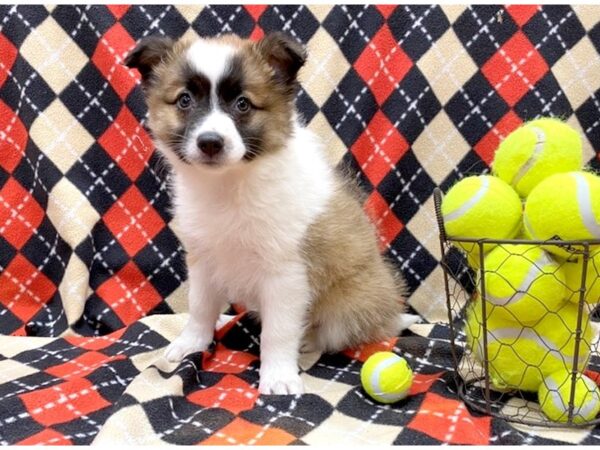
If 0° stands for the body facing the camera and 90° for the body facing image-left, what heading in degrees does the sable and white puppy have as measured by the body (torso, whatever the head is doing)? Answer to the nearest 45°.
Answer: approximately 45°

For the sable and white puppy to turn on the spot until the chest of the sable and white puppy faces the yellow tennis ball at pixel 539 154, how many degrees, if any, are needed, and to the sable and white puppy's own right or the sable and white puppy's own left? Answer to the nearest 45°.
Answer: approximately 90° to the sable and white puppy's own left

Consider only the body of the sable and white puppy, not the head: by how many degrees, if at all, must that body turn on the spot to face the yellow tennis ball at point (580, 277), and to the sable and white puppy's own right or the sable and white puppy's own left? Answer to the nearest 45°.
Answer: approximately 90° to the sable and white puppy's own left

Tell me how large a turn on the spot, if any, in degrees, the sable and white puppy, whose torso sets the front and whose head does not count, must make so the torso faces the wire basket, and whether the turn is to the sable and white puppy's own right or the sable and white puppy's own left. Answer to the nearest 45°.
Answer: approximately 90° to the sable and white puppy's own left

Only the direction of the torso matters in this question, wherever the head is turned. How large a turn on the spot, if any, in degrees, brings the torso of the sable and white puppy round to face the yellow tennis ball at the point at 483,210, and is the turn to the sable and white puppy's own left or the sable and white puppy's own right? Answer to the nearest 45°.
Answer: approximately 90° to the sable and white puppy's own left

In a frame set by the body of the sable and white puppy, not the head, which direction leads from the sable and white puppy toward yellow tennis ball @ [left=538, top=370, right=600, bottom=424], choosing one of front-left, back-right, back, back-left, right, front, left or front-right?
left

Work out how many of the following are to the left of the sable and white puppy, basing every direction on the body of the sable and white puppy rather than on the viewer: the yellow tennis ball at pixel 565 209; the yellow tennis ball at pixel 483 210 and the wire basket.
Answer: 3

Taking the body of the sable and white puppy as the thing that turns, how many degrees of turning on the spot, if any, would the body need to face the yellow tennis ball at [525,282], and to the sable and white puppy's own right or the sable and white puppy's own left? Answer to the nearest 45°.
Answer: approximately 90° to the sable and white puppy's own left

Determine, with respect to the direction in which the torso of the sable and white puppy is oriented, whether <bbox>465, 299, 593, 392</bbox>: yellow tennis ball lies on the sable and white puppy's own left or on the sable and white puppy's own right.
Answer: on the sable and white puppy's own left

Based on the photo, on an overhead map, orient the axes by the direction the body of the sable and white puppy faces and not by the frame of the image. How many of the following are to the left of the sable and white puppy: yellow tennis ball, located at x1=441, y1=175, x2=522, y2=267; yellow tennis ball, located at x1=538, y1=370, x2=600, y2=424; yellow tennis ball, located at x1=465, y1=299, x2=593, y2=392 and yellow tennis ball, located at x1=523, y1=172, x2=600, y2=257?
4

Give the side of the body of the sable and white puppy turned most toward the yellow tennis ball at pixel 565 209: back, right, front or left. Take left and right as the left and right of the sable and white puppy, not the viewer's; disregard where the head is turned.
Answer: left
